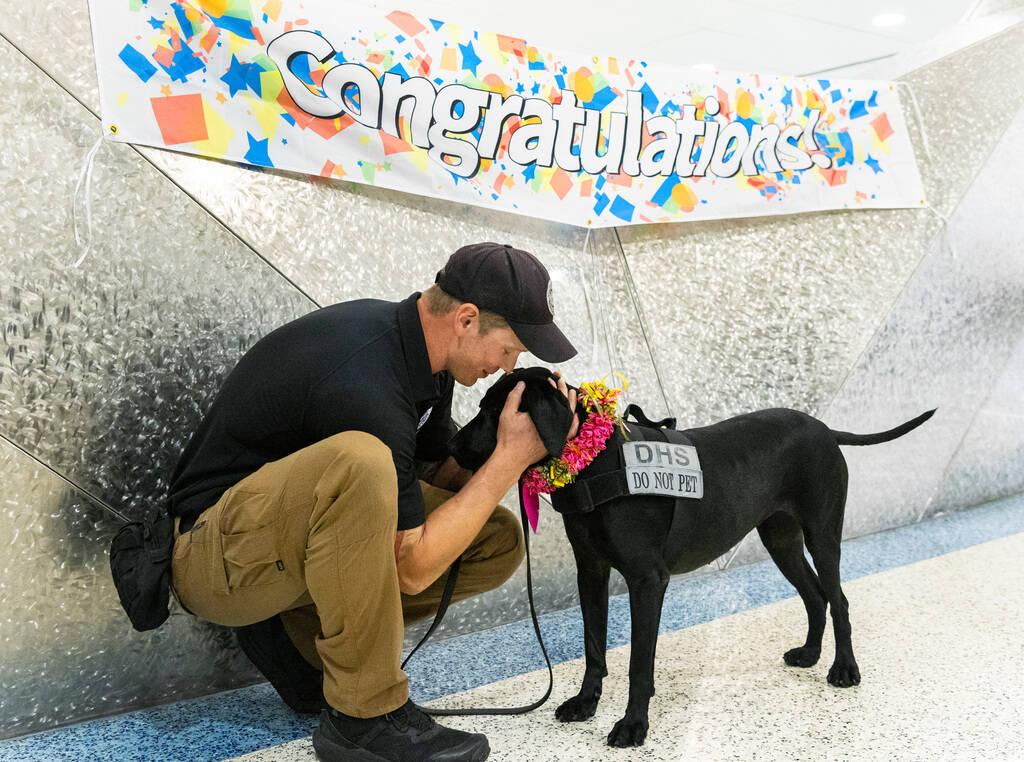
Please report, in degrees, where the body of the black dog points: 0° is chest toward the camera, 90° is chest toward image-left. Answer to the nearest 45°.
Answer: approximately 45°
